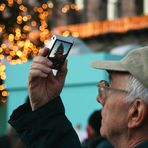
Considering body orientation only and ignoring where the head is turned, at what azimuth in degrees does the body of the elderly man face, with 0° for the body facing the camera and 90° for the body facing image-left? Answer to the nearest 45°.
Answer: approximately 135°

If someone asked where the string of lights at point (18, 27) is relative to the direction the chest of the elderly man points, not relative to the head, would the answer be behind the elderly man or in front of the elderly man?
in front
